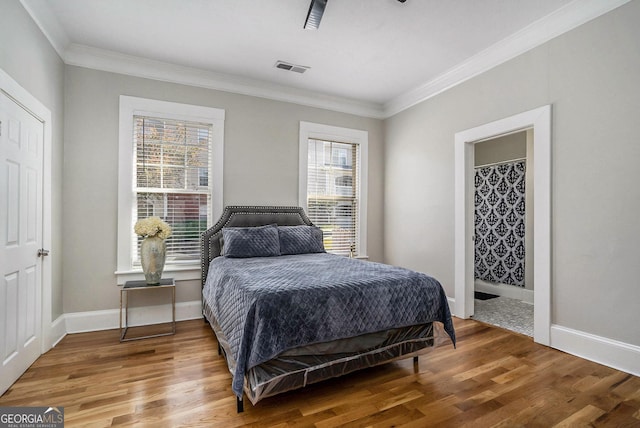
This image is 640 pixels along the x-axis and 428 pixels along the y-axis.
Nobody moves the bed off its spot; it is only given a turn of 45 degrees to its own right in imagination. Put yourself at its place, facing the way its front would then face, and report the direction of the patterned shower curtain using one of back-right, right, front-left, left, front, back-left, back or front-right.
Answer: back-left

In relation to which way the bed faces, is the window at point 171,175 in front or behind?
behind

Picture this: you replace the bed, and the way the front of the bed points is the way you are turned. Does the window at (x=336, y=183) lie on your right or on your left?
on your left

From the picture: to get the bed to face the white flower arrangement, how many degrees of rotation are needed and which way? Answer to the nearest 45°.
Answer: approximately 180°

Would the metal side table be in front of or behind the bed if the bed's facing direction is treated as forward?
behind

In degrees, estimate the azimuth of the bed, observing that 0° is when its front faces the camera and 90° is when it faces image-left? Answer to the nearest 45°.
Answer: approximately 315°
